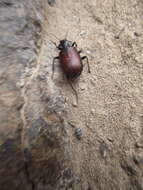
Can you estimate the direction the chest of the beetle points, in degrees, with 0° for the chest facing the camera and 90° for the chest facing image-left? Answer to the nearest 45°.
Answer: approximately 180°
